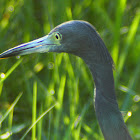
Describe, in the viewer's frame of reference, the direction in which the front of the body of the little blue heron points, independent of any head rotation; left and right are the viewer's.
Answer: facing to the left of the viewer
